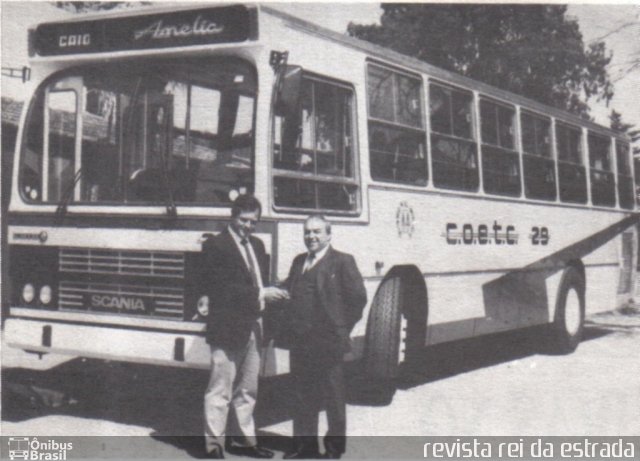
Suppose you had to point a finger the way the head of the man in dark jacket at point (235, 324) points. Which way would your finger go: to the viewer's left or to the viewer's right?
to the viewer's right

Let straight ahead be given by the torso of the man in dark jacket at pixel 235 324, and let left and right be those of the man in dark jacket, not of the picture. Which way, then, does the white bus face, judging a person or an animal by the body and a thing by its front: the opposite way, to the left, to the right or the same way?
to the right

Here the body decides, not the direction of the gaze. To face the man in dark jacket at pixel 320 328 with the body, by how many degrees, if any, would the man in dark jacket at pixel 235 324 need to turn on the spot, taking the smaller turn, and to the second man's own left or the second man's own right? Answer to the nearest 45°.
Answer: approximately 45° to the second man's own left

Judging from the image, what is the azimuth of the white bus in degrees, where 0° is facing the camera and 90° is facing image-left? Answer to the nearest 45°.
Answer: approximately 45°

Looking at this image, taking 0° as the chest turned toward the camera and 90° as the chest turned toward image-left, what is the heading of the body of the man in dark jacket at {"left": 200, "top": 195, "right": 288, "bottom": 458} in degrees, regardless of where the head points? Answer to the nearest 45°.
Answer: approximately 315°
